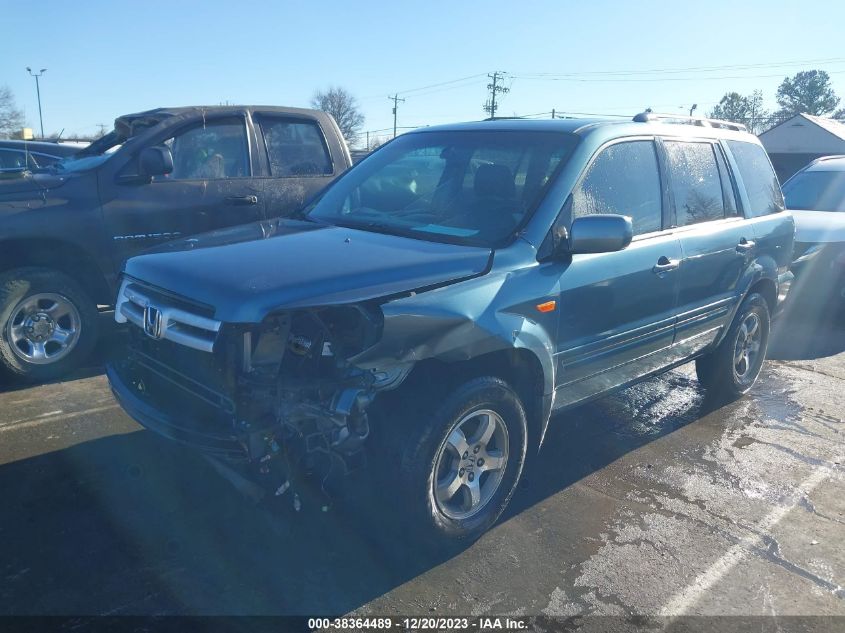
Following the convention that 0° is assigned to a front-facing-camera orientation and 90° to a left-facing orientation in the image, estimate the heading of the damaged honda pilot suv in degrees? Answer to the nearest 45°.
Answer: approximately 45°

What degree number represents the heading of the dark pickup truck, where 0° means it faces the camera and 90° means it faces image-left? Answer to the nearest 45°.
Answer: approximately 90°

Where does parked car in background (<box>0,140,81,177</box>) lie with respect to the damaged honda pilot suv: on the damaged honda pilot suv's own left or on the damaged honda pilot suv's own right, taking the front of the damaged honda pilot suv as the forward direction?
on the damaged honda pilot suv's own right

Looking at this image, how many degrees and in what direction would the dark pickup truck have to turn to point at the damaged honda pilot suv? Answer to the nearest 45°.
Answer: approximately 135° to its left

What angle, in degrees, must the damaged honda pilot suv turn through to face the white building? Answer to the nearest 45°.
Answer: approximately 180°

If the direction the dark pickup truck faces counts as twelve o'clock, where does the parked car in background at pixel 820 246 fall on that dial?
The parked car in background is roughly at 6 o'clock from the dark pickup truck.

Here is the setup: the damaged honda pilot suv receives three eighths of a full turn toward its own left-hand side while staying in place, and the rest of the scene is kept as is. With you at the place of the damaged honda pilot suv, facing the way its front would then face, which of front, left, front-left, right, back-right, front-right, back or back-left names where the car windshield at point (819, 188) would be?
front-left

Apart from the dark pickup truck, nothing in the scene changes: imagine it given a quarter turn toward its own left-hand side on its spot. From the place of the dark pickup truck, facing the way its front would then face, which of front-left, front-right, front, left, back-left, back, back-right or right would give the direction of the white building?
back-left
